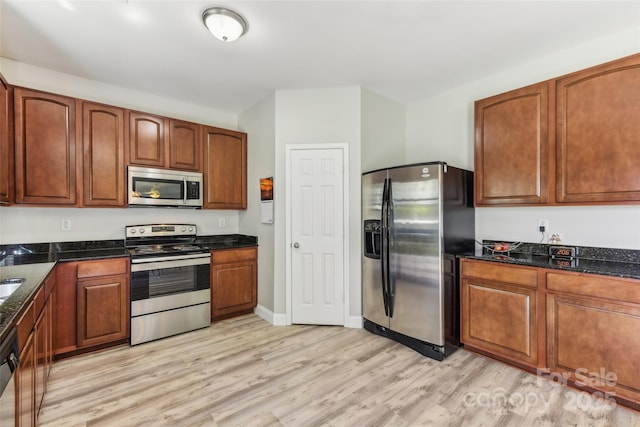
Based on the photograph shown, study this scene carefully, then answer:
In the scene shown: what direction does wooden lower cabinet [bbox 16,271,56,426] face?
to the viewer's right

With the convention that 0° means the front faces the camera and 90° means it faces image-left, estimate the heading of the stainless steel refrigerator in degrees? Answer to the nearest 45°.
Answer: approximately 45°

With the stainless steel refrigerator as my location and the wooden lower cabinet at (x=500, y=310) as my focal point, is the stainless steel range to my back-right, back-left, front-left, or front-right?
back-right

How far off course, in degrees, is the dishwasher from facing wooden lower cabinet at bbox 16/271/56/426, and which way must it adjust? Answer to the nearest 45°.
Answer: approximately 90° to its left

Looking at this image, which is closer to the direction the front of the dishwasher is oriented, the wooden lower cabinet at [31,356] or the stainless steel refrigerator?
the stainless steel refrigerator

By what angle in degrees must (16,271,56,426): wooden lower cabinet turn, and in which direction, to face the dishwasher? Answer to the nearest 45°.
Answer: approximately 90° to its right

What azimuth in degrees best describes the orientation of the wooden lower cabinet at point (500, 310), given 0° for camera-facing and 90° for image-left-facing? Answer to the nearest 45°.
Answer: approximately 45°

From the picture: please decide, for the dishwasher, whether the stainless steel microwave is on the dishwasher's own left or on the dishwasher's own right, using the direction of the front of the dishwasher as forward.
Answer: on the dishwasher's own left

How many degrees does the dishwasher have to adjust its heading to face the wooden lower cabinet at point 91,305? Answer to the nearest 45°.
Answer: approximately 90° to its left

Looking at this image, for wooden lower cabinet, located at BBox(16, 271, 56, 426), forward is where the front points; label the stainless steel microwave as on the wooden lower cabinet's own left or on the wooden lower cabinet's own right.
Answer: on the wooden lower cabinet's own left

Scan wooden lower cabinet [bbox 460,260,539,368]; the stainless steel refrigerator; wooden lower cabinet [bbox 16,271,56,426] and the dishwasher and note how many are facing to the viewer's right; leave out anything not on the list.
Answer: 2

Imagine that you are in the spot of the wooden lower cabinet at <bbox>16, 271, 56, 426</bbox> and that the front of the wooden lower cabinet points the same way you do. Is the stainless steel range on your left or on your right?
on your left

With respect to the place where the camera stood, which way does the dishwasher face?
facing to the right of the viewer
